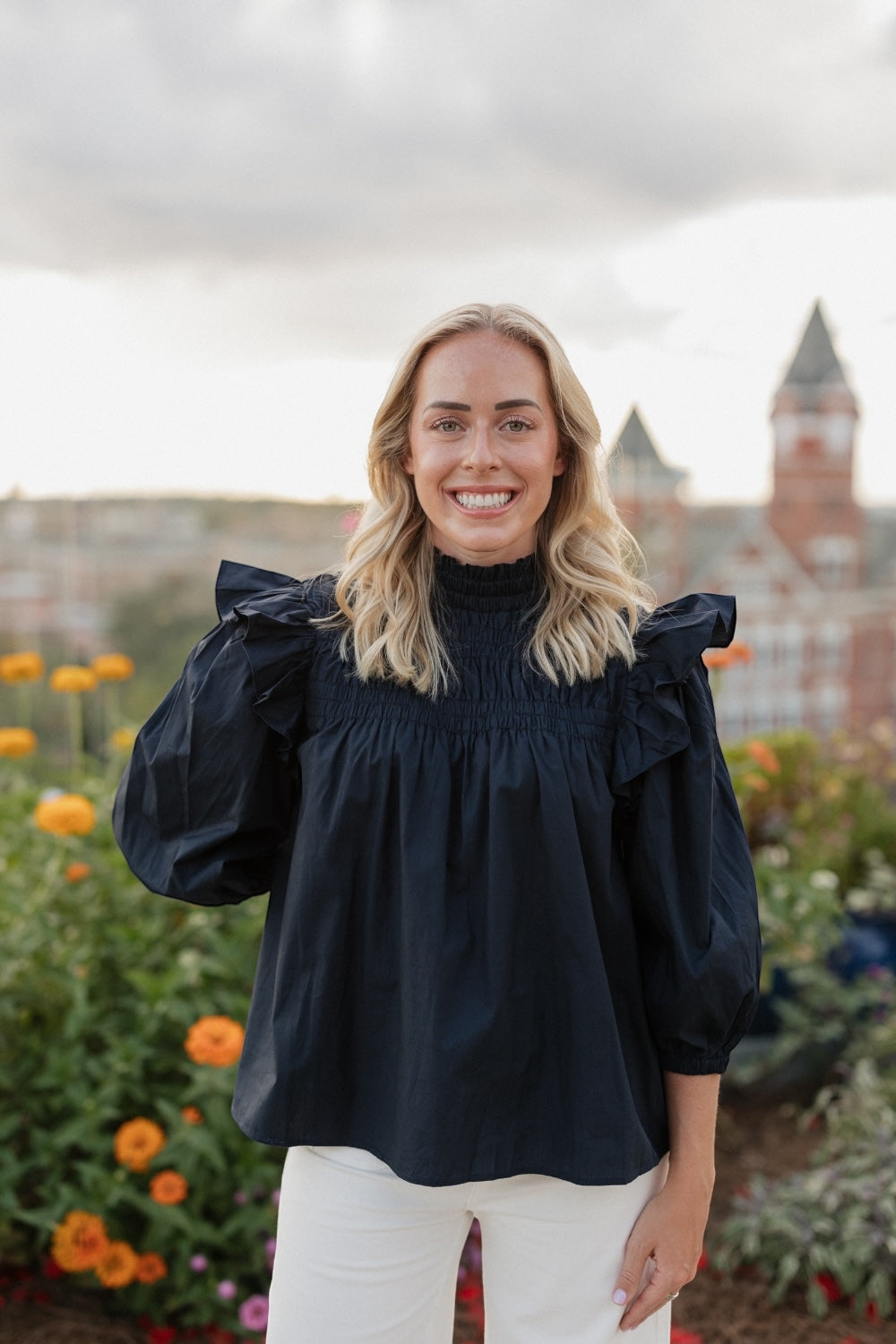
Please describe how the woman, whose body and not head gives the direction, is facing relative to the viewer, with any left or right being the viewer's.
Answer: facing the viewer

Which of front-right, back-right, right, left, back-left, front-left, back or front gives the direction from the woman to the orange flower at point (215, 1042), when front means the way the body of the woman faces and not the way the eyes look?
back-right

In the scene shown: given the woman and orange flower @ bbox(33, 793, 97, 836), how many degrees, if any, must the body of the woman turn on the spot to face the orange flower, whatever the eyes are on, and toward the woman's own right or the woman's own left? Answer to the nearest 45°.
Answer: approximately 135° to the woman's own right

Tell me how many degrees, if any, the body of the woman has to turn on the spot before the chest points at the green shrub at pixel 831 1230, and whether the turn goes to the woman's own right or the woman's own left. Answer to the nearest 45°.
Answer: approximately 135° to the woman's own left

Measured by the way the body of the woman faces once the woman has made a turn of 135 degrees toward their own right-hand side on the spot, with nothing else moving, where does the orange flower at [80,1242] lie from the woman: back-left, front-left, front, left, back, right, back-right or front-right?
front

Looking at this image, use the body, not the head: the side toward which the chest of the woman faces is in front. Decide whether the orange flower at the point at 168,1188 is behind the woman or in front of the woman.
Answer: behind

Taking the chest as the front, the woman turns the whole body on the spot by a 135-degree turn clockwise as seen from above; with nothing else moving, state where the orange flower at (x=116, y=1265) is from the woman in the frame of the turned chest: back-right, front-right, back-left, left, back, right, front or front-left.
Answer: front

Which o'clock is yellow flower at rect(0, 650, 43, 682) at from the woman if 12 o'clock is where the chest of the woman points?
The yellow flower is roughly at 5 o'clock from the woman.

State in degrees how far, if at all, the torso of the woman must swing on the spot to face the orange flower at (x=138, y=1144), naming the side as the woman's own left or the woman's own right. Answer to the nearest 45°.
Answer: approximately 135° to the woman's own right

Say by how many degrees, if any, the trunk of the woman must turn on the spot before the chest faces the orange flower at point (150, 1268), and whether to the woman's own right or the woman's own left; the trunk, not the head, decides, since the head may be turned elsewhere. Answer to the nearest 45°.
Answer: approximately 135° to the woman's own right

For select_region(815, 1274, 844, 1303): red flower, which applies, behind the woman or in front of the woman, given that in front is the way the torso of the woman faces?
behind
